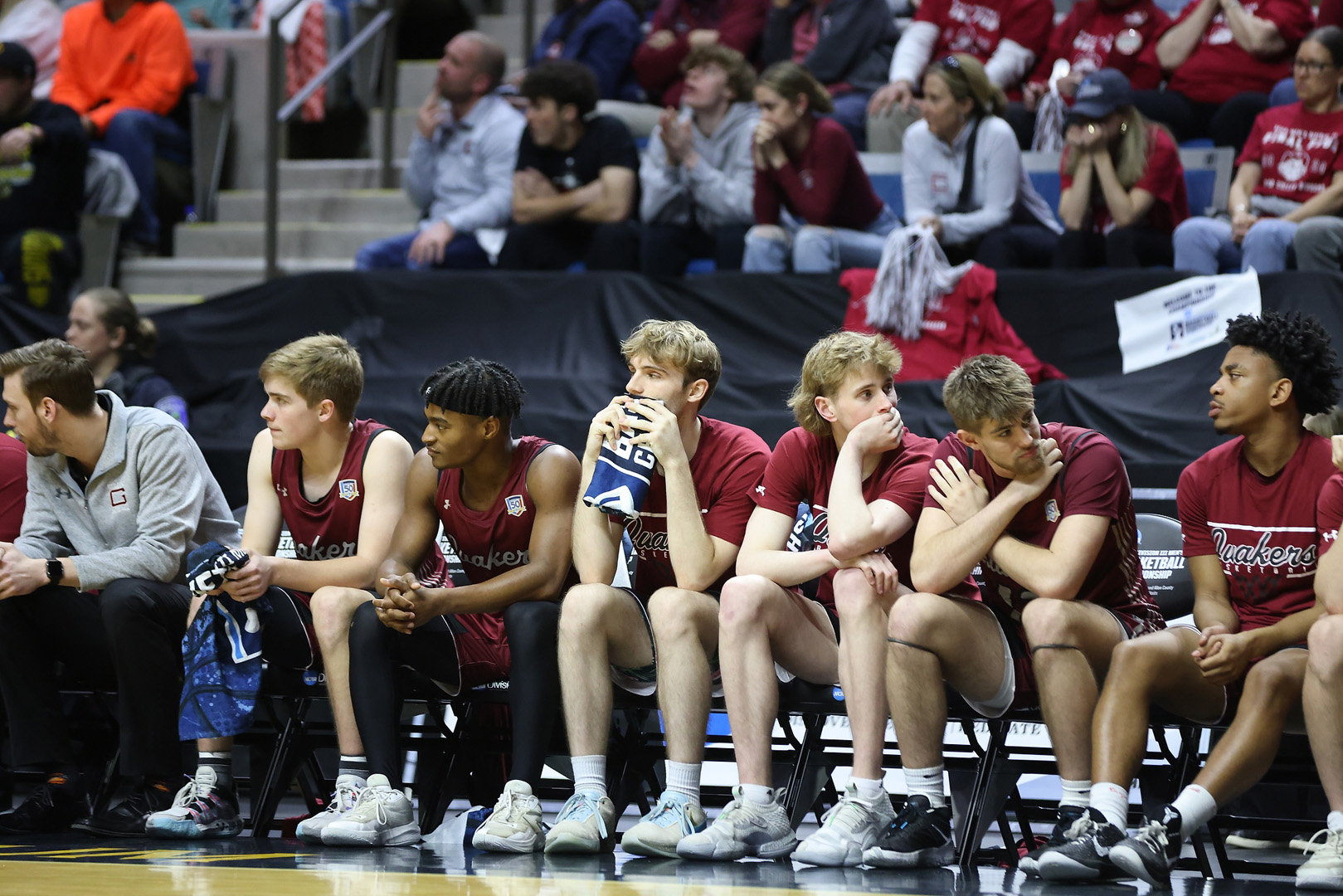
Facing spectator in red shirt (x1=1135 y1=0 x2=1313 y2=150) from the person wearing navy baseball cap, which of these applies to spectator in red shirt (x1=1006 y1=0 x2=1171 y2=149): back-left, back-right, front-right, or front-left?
front-left

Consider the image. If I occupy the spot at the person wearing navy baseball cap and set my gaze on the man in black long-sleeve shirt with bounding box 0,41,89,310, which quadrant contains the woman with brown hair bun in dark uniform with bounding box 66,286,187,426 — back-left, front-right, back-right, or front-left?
front-left

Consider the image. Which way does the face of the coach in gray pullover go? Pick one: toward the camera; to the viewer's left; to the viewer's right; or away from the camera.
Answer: to the viewer's left

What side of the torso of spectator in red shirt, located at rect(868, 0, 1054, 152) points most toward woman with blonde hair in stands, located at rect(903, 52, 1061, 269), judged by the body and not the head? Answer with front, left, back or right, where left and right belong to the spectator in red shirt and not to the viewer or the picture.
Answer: front

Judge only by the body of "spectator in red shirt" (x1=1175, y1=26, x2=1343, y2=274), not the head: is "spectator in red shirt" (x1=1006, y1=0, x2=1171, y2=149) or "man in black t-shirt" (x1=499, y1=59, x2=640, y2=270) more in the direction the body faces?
the man in black t-shirt

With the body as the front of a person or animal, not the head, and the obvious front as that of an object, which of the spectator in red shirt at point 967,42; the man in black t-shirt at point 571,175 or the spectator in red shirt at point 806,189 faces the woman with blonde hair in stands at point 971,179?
the spectator in red shirt at point 967,42

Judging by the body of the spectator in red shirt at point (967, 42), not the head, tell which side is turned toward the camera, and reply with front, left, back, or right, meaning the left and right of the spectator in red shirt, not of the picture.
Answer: front

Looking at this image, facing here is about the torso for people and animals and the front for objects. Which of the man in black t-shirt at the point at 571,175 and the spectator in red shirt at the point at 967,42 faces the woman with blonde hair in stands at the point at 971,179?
the spectator in red shirt

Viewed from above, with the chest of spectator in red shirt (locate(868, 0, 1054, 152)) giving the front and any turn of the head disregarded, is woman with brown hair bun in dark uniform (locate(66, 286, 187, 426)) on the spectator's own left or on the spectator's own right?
on the spectator's own right

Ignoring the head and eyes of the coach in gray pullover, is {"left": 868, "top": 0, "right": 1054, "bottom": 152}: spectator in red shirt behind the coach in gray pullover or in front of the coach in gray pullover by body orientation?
behind

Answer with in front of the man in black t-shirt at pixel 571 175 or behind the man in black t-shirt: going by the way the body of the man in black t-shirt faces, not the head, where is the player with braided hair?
in front
